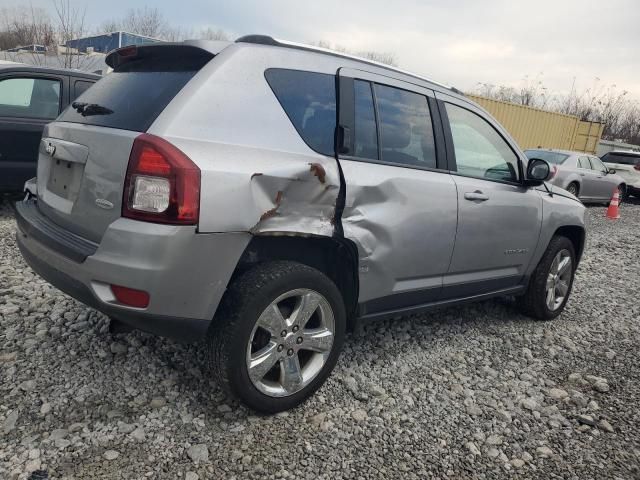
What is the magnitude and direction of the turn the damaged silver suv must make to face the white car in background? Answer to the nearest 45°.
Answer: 0° — it already faces it

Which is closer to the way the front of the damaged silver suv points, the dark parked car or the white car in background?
the white car in background

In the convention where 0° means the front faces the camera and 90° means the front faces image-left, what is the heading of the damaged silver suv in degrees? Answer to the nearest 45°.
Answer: approximately 225°

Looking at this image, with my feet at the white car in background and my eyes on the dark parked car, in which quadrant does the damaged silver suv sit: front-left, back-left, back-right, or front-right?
front-left

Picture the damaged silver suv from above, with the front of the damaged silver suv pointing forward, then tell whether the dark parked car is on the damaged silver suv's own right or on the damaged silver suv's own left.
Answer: on the damaged silver suv's own left
